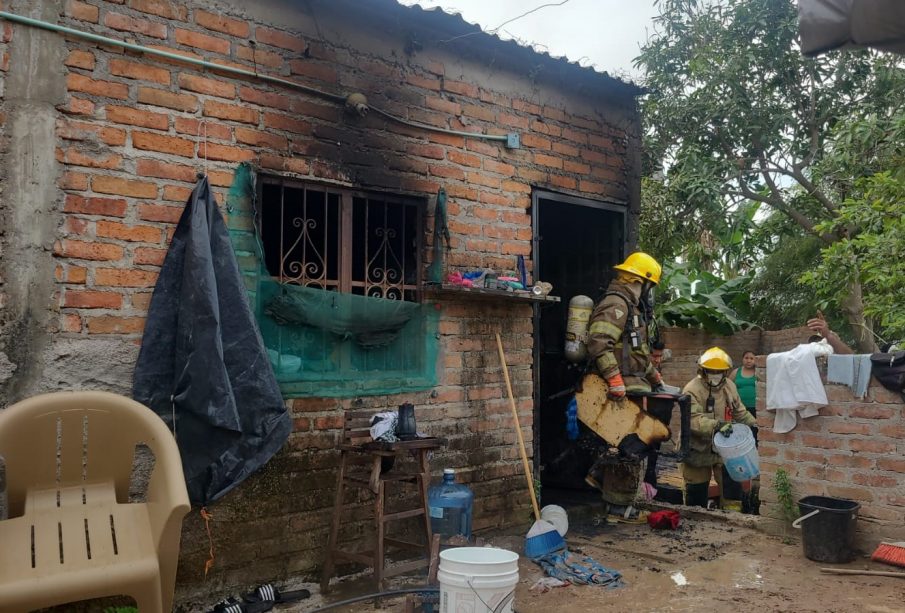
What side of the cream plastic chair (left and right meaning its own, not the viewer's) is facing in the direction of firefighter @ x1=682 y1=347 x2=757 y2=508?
left

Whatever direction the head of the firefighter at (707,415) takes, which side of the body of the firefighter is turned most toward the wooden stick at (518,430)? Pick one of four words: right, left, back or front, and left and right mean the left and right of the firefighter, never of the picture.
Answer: right

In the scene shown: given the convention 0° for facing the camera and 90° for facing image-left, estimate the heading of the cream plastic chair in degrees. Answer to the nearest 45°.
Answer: approximately 0°

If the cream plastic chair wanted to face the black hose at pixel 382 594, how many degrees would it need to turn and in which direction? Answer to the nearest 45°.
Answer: approximately 90° to its left

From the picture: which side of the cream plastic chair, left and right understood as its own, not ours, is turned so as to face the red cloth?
left

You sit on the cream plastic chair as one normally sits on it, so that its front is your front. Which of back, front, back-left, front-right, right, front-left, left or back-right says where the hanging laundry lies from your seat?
left
